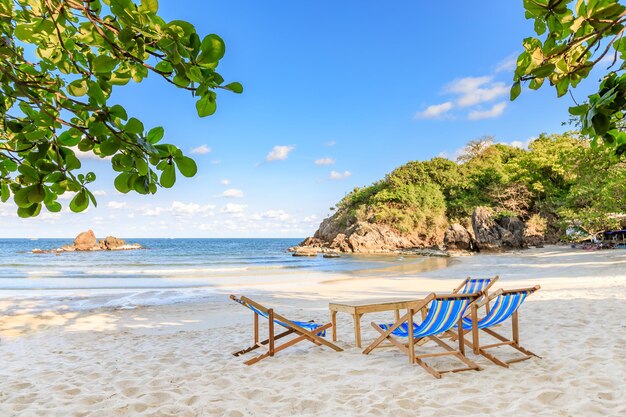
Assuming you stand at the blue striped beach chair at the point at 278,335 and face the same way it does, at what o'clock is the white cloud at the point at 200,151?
The white cloud is roughly at 10 o'clock from the blue striped beach chair.

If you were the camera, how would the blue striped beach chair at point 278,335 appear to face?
facing away from the viewer and to the right of the viewer

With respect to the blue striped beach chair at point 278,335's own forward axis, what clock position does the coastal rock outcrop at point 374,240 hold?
The coastal rock outcrop is roughly at 11 o'clock from the blue striped beach chair.

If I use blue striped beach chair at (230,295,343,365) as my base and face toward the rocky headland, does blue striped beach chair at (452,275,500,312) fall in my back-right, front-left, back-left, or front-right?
front-right

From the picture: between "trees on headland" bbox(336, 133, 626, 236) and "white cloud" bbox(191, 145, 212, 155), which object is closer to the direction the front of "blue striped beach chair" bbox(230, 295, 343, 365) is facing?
the trees on headland

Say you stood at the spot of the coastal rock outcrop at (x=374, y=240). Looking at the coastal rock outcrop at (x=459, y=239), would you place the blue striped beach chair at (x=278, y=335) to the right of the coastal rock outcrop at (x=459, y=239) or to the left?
right

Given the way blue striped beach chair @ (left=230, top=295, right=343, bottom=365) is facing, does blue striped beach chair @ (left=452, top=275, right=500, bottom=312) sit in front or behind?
in front
